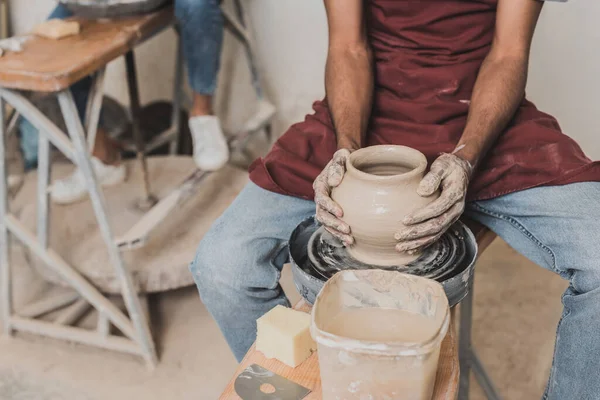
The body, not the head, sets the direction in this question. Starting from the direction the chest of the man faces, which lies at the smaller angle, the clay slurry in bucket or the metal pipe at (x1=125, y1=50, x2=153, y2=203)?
the clay slurry in bucket

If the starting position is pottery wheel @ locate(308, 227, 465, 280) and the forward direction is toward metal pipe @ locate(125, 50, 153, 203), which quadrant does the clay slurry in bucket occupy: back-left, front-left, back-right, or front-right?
back-left

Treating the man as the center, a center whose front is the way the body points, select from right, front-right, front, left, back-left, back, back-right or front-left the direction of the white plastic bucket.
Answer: front

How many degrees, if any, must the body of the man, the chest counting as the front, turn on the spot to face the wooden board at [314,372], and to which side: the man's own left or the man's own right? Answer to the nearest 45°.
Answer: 0° — they already face it

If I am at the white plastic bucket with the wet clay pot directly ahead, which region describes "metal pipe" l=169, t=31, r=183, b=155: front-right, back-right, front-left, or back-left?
front-left

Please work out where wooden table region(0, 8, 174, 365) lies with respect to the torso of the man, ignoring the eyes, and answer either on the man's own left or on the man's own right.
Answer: on the man's own right

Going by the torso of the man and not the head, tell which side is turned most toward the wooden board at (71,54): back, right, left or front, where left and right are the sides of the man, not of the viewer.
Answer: right

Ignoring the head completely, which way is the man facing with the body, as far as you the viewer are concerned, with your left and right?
facing the viewer

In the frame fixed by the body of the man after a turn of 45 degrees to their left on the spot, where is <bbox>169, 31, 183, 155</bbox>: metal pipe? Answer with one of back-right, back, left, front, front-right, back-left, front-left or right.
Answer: back

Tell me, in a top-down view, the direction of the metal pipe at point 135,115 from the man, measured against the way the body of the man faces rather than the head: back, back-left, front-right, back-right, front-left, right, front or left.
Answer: back-right

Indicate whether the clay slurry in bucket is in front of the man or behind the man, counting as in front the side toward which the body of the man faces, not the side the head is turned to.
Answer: in front

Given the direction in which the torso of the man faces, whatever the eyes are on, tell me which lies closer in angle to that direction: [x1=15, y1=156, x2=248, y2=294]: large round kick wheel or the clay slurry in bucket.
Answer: the clay slurry in bucket
